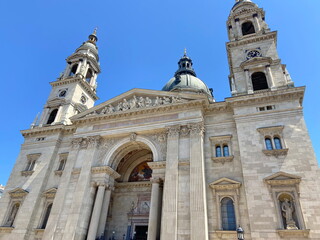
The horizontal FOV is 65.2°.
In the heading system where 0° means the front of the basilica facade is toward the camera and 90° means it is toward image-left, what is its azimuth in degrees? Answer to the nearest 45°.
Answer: approximately 45°
